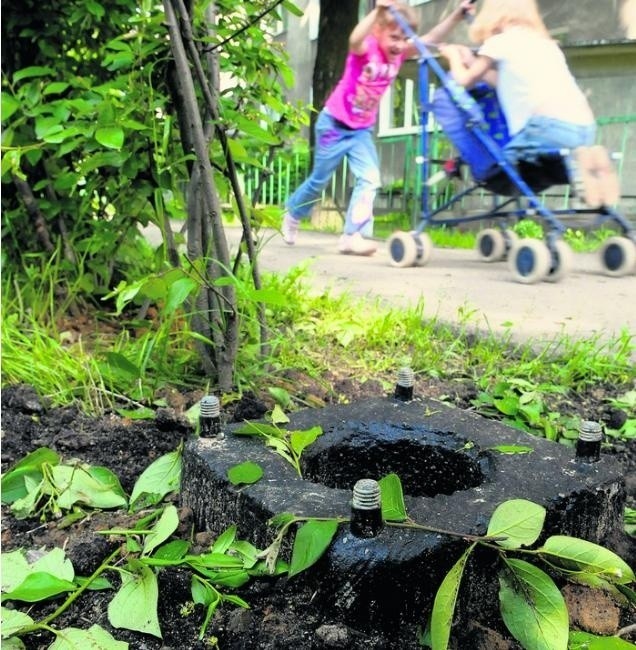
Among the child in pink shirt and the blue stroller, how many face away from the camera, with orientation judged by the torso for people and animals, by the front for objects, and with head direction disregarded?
0

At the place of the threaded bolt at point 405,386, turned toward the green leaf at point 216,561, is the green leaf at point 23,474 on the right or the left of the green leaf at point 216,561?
right

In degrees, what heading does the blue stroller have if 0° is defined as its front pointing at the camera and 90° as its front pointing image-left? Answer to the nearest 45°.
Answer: approximately 315°

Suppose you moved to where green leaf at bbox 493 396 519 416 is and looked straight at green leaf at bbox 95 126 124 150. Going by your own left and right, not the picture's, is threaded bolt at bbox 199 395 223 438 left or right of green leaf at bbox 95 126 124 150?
left

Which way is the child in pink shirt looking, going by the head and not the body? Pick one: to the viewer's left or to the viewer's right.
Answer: to the viewer's right

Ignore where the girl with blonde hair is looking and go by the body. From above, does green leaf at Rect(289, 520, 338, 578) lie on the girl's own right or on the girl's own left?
on the girl's own left

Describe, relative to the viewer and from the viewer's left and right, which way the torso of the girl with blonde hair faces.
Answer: facing away from the viewer and to the left of the viewer

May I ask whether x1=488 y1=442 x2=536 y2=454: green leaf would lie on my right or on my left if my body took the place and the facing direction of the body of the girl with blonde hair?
on my left
